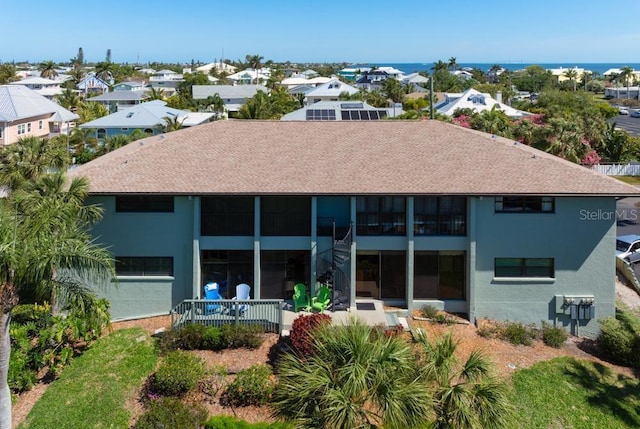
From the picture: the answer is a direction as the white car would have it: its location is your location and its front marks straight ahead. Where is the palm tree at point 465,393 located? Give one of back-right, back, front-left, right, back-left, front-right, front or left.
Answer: front-left

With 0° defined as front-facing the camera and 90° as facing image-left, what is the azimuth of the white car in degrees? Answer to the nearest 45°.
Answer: approximately 45°

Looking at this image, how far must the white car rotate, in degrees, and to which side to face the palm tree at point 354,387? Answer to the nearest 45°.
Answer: approximately 45° to its left

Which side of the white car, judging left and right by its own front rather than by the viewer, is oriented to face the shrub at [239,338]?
front

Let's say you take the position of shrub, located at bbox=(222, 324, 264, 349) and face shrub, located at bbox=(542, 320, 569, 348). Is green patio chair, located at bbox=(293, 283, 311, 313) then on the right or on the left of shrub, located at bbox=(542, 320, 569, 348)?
left

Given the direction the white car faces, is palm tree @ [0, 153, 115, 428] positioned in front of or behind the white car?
in front

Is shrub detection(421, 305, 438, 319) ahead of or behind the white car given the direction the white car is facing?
ahead

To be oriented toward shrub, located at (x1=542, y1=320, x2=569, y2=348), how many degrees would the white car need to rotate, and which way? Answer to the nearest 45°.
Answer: approximately 45° to its left
